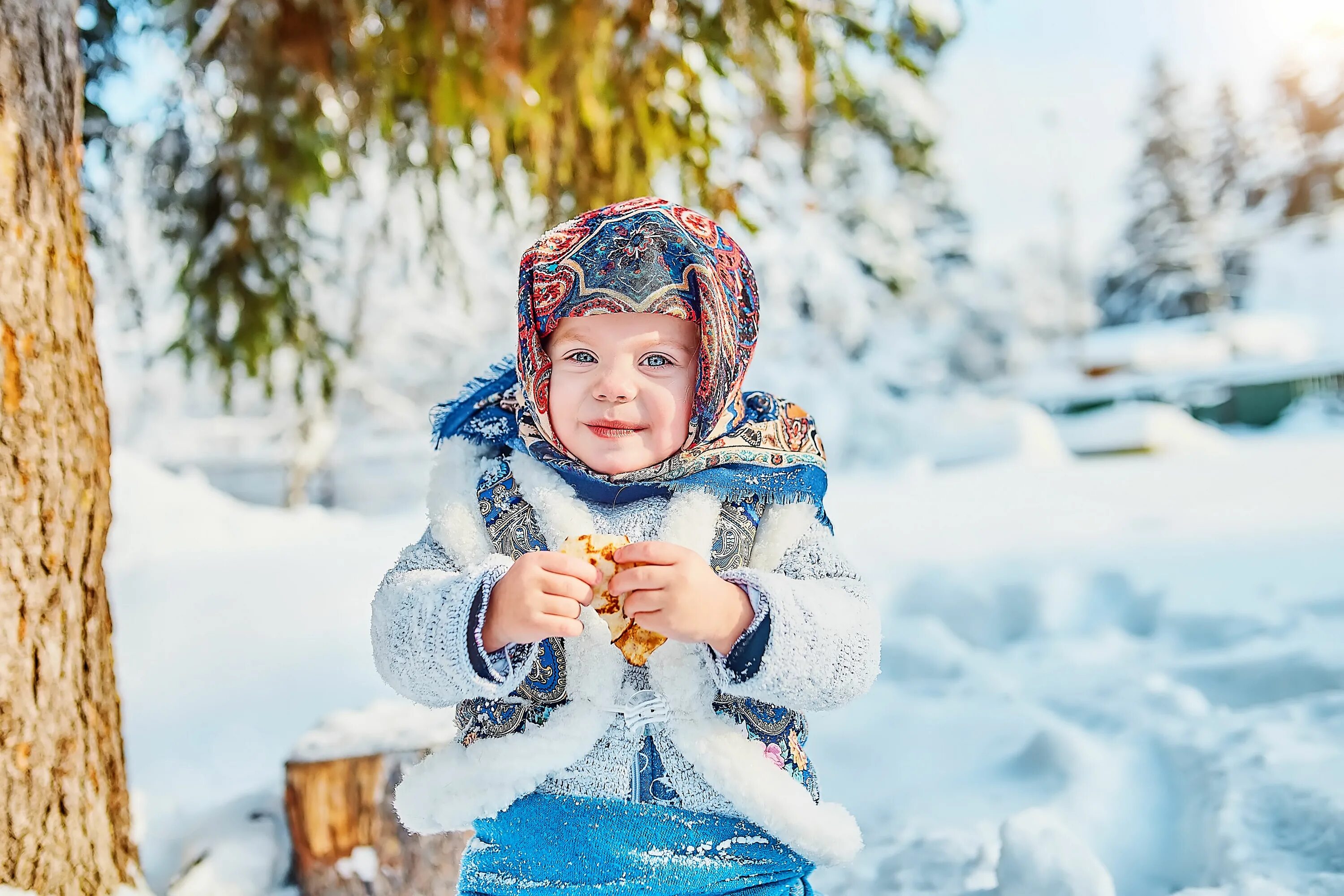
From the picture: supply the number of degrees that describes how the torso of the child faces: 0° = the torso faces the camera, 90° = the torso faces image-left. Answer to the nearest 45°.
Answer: approximately 0°

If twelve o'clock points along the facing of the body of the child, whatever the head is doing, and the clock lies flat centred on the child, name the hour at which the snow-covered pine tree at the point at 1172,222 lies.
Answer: The snow-covered pine tree is roughly at 7 o'clock from the child.

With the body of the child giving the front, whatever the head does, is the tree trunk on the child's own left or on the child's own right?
on the child's own right

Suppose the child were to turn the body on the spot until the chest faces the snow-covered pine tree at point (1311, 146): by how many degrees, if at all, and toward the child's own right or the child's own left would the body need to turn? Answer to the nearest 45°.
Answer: approximately 135° to the child's own left

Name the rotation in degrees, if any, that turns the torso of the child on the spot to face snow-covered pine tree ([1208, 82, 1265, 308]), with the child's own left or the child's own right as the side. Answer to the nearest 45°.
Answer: approximately 135° to the child's own left
